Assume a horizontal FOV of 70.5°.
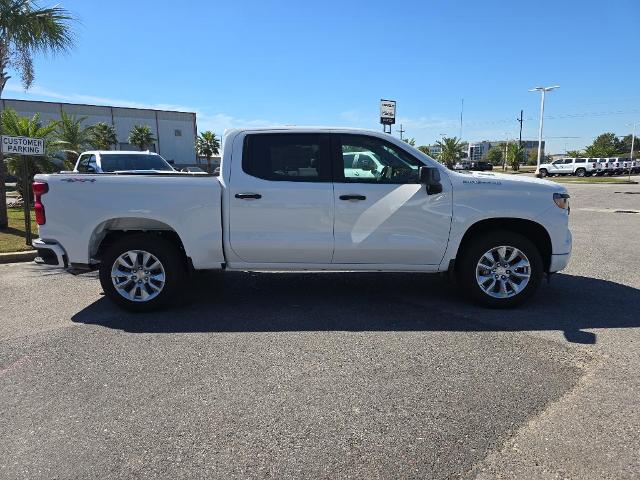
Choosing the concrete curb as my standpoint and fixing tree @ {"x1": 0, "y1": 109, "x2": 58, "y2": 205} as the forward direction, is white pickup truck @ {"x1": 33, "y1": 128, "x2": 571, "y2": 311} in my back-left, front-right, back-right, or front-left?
back-right

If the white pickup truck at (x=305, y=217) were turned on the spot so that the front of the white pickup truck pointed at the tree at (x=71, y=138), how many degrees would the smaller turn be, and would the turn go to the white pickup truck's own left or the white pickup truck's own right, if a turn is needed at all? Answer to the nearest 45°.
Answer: approximately 135° to the white pickup truck's own left

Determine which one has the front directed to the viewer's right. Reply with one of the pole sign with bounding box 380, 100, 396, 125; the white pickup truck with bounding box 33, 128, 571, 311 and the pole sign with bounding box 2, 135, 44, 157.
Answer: the white pickup truck

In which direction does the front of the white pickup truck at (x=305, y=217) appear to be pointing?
to the viewer's right

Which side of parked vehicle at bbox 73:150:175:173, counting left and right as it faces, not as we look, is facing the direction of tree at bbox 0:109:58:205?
back

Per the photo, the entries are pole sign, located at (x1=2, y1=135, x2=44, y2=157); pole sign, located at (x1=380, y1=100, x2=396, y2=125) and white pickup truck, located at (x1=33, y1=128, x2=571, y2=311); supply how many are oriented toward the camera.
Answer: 2

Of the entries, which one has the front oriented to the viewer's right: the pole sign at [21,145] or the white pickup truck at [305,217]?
the white pickup truck

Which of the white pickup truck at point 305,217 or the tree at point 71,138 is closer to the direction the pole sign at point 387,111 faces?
the white pickup truck

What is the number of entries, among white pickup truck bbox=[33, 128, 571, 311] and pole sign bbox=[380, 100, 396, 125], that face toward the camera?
1

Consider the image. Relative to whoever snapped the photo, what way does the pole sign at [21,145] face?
facing the viewer

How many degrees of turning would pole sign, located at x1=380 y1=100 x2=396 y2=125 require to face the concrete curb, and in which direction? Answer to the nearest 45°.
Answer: approximately 45° to its right

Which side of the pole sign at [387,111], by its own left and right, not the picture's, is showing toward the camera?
front

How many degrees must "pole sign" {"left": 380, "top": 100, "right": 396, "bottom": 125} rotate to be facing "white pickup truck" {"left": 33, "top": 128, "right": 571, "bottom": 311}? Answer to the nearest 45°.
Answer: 0° — it already faces it
